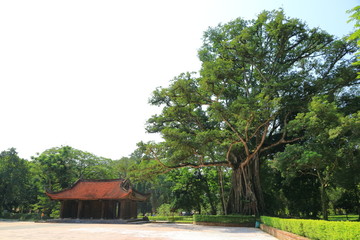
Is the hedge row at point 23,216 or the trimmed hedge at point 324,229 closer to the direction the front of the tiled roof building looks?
the trimmed hedge

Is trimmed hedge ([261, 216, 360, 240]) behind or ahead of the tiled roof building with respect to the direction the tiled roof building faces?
ahead

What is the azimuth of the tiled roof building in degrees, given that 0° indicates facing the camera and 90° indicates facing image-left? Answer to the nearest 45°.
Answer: approximately 0°

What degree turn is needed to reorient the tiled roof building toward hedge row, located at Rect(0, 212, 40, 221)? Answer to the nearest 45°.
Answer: approximately 135° to its right

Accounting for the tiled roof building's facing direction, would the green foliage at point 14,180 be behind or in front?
behind

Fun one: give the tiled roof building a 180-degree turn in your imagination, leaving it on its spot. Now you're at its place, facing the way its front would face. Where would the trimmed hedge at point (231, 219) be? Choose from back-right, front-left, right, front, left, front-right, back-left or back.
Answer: back-right

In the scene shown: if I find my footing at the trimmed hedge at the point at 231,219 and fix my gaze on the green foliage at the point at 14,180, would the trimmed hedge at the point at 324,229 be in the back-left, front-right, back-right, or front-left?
back-left

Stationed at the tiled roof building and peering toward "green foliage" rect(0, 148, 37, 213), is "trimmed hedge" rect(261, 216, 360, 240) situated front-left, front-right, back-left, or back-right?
back-left

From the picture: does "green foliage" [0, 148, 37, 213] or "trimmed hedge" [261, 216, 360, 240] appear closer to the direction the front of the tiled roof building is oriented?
the trimmed hedge
